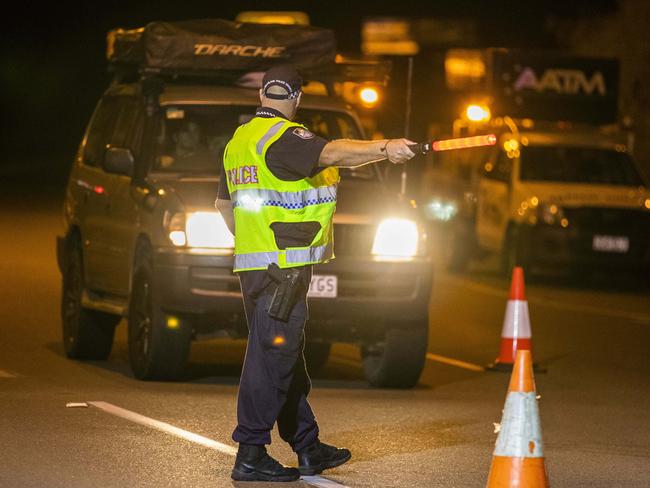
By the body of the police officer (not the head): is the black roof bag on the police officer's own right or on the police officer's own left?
on the police officer's own left

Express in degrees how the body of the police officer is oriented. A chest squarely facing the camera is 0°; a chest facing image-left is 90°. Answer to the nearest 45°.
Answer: approximately 225°

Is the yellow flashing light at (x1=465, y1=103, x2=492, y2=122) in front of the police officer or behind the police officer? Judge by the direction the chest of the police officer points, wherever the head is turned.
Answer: in front

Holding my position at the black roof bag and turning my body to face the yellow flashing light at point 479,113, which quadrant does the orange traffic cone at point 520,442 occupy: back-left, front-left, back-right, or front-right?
back-right

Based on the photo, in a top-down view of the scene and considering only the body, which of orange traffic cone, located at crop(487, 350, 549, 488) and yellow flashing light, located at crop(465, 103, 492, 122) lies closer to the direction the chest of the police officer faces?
the yellow flashing light

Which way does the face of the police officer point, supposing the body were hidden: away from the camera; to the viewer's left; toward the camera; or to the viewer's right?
away from the camera

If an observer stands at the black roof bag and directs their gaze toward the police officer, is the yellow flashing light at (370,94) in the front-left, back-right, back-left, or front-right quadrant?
back-left

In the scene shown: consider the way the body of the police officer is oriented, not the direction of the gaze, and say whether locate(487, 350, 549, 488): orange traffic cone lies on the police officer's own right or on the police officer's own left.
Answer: on the police officer's own right

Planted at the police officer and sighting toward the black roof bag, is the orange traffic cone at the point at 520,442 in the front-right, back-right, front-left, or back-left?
back-right

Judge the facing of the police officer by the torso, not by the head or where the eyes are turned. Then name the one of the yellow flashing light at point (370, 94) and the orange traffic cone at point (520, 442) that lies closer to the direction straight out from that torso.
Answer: the yellow flashing light

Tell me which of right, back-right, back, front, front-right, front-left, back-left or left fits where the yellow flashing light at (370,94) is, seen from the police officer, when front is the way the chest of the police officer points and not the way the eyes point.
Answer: front-left

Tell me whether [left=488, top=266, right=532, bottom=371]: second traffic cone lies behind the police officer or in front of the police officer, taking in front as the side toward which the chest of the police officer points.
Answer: in front

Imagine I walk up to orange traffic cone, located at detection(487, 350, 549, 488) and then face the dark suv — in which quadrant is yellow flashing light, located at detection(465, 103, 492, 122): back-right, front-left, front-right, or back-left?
front-right
